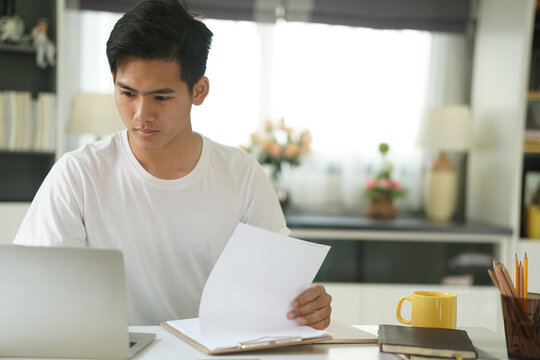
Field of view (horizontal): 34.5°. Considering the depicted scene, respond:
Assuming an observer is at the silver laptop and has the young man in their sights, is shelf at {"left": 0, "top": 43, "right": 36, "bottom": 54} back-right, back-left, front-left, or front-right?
front-left

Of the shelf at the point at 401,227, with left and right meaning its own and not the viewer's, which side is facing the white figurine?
right

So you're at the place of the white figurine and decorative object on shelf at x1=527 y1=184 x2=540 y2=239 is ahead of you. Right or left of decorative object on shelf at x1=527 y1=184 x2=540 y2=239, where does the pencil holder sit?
right

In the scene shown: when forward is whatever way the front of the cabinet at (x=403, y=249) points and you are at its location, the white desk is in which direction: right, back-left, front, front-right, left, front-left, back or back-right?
front

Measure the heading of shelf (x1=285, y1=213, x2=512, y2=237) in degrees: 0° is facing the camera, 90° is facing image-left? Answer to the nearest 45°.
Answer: approximately 0°

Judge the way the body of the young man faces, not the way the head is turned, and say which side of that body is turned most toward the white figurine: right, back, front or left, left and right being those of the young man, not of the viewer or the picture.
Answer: back

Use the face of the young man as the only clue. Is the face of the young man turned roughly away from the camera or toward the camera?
toward the camera

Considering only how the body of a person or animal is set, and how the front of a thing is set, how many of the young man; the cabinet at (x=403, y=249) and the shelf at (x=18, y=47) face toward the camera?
3

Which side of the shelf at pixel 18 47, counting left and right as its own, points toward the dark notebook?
front

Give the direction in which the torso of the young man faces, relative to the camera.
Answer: toward the camera

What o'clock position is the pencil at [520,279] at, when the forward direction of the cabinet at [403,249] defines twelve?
The pencil is roughly at 12 o'clock from the cabinet.

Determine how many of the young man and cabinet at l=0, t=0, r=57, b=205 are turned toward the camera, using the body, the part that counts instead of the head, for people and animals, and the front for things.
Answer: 2

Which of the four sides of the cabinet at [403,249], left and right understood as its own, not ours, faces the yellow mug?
front

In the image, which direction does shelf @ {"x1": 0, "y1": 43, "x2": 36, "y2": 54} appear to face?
toward the camera

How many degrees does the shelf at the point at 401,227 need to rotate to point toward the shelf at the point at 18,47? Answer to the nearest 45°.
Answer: approximately 90° to its right

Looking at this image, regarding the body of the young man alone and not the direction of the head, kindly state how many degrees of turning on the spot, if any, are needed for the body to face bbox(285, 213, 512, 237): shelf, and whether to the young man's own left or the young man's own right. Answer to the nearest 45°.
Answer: approximately 135° to the young man's own left
